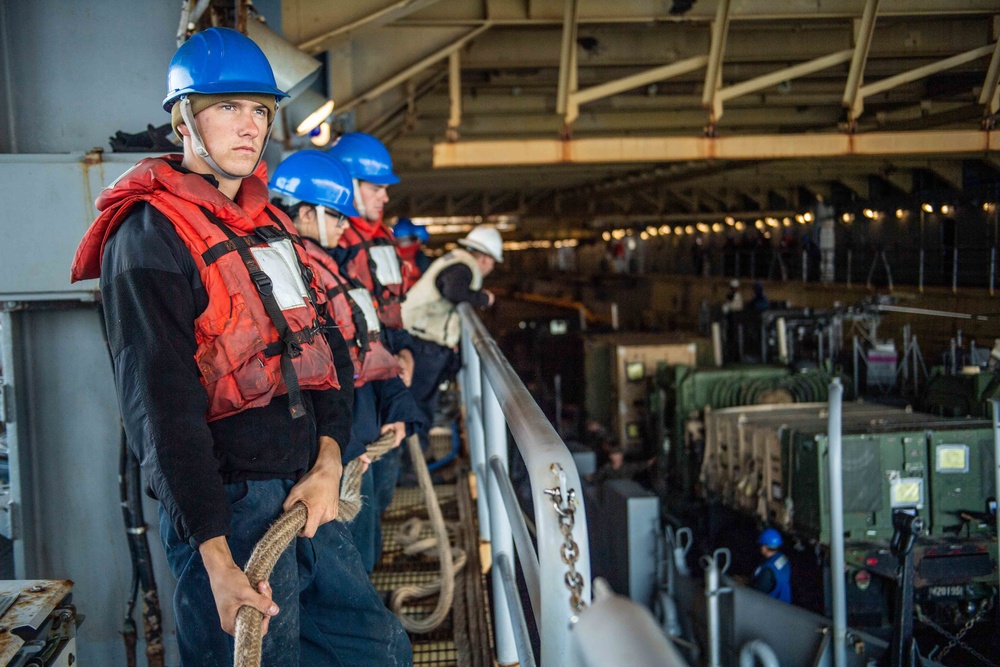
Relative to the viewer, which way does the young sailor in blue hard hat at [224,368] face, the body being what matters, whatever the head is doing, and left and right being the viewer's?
facing the viewer and to the right of the viewer

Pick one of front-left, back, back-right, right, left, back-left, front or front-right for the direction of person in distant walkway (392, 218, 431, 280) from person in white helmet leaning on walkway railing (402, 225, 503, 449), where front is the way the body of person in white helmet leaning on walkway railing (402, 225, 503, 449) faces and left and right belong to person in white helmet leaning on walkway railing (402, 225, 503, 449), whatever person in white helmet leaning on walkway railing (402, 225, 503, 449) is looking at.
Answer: left

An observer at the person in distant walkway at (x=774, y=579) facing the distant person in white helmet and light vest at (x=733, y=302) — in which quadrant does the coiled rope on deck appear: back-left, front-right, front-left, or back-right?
back-left

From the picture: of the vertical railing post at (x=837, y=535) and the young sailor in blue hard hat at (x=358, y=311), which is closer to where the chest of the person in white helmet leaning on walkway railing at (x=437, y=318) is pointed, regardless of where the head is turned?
the vertical railing post

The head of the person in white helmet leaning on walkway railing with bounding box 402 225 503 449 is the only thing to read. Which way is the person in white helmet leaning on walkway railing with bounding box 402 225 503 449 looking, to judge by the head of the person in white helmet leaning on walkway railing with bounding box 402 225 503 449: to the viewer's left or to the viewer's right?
to the viewer's right

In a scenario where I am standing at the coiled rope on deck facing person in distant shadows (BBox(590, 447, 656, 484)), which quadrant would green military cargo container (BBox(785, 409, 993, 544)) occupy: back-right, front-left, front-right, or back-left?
front-right

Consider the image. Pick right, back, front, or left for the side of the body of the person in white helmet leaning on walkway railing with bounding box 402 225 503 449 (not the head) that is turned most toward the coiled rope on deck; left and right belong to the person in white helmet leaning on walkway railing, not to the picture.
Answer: right

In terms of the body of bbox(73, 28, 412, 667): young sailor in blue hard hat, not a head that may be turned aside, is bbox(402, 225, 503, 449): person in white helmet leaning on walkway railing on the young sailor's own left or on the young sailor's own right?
on the young sailor's own left

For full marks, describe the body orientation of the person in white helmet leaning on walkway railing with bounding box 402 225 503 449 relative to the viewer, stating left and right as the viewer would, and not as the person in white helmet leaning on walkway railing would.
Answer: facing to the right of the viewer

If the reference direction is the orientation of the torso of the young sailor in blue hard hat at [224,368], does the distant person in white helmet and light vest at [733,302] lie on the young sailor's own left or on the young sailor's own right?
on the young sailor's own left

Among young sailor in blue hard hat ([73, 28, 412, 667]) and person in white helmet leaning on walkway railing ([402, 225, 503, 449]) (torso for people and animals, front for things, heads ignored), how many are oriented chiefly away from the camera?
0

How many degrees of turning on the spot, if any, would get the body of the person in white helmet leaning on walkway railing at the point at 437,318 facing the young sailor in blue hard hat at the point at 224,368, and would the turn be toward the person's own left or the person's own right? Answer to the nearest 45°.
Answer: approximately 90° to the person's own right
